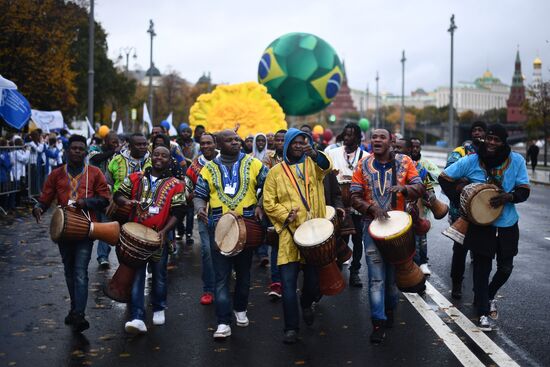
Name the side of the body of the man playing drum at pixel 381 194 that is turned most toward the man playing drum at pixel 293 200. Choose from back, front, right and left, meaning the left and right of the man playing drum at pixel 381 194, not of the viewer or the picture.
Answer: right

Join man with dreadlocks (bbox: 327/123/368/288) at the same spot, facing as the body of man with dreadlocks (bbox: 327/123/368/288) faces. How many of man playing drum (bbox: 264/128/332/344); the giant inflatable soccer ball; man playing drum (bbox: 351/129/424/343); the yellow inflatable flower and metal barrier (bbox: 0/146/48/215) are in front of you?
2

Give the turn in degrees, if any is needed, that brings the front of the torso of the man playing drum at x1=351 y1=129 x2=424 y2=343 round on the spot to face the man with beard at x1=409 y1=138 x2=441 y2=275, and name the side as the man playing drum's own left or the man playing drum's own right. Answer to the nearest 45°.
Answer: approximately 180°

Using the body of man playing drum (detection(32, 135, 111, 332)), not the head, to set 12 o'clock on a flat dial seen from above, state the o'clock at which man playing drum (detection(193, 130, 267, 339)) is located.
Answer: man playing drum (detection(193, 130, 267, 339)) is roughly at 10 o'clock from man playing drum (detection(32, 135, 111, 332)).

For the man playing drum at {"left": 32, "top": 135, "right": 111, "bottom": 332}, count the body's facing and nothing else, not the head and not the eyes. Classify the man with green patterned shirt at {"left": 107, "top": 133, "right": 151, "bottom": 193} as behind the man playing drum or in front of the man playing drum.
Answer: behind

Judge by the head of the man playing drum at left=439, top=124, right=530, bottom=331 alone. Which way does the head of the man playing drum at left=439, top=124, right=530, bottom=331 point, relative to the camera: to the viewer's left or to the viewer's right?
to the viewer's left

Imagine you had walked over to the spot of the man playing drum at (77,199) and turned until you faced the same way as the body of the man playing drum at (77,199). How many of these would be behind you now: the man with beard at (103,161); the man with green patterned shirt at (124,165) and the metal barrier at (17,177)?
3

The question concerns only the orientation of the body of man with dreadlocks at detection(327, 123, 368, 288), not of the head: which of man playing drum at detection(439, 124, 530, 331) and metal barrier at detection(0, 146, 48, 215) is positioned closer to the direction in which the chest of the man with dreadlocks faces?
the man playing drum

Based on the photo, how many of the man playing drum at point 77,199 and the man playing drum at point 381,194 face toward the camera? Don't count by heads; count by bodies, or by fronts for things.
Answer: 2
